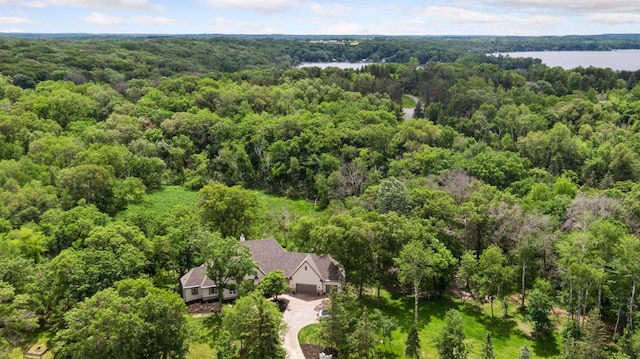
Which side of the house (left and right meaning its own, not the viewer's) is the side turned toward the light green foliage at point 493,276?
left

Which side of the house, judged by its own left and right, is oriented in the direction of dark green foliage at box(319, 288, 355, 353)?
front

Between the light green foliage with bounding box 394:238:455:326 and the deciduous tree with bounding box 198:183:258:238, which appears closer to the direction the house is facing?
the light green foliage

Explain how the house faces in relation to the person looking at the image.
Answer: facing the viewer

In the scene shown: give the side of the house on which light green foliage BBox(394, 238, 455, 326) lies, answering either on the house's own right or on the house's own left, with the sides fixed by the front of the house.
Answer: on the house's own left

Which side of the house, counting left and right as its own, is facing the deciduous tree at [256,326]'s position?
front

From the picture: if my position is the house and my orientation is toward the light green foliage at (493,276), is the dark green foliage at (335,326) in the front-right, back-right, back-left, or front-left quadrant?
front-right

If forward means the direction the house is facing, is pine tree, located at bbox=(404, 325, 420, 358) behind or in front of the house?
in front
